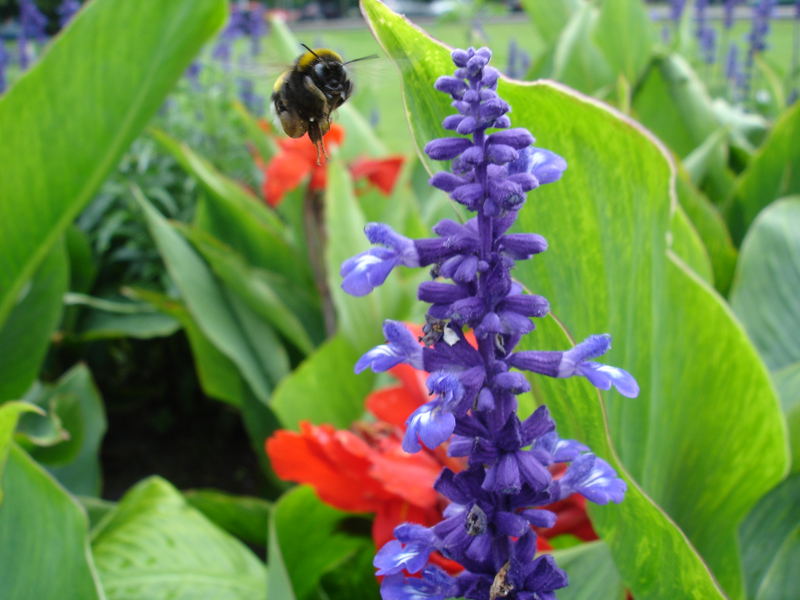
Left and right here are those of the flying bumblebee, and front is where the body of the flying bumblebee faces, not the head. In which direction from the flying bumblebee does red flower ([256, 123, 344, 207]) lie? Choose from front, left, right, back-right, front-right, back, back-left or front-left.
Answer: back-left

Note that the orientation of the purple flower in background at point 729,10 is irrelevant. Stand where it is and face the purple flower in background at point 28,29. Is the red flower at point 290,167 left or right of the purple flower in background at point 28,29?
left

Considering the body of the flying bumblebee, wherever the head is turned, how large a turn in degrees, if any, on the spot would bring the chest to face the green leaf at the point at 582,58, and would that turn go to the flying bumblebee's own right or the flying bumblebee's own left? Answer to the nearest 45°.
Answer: approximately 90° to the flying bumblebee's own left

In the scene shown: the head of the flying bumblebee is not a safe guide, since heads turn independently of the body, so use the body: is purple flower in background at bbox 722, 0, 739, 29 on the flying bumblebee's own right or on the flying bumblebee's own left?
on the flying bumblebee's own left

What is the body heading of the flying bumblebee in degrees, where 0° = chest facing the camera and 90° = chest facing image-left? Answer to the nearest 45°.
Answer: approximately 315°

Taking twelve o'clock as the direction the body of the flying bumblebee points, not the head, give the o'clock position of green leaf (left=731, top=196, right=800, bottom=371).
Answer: The green leaf is roughly at 10 o'clock from the flying bumblebee.
